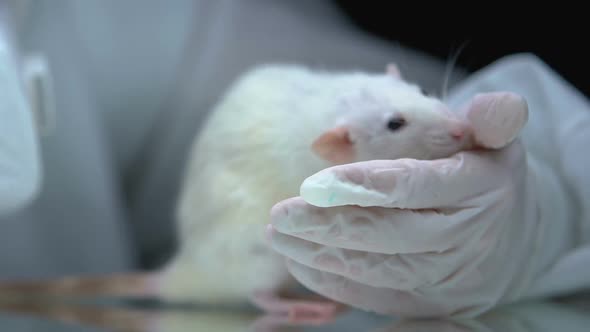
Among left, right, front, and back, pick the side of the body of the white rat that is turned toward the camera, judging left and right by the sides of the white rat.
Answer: right
